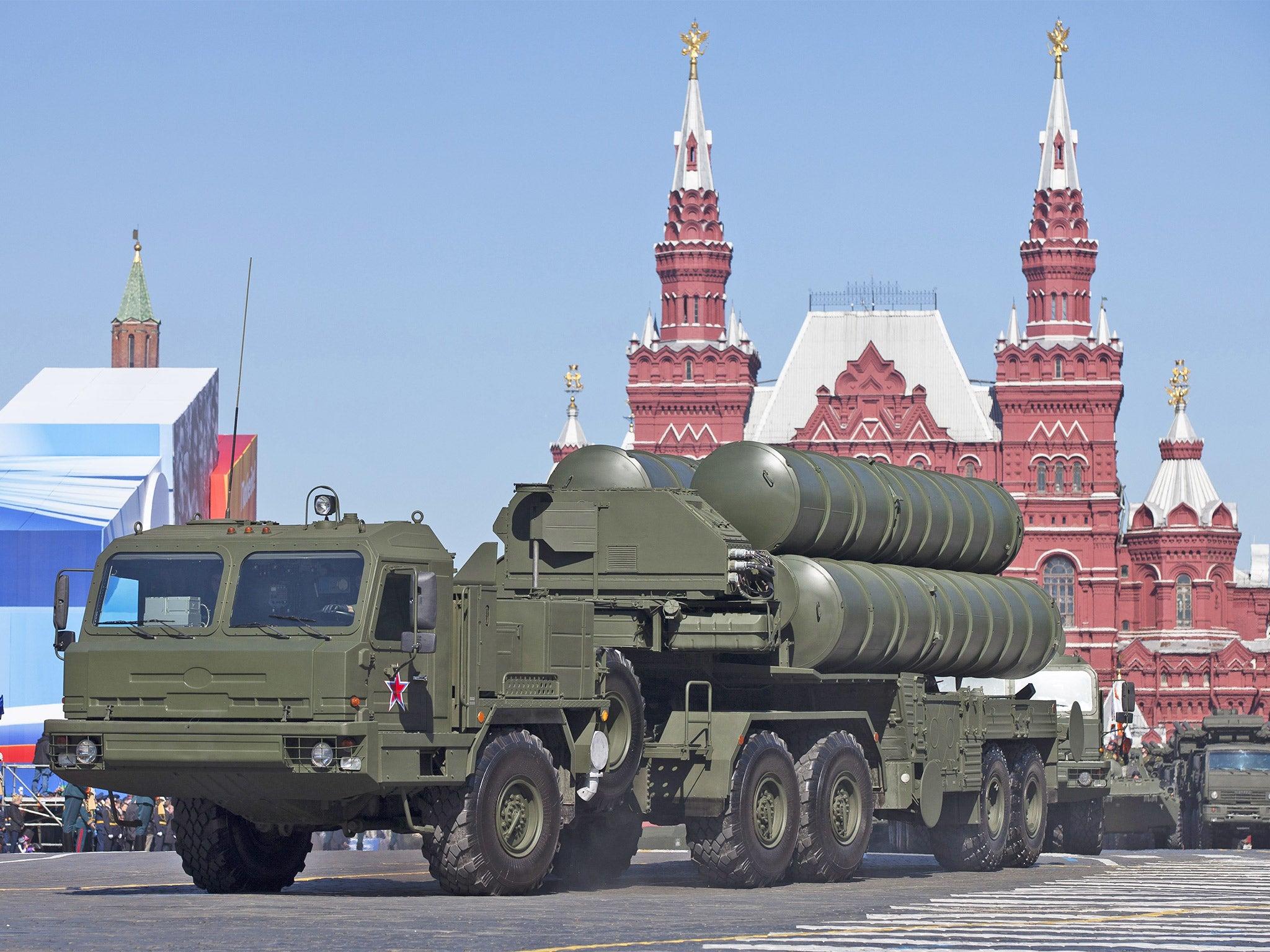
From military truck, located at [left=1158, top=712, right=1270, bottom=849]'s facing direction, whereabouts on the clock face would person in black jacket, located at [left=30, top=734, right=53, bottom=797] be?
The person in black jacket is roughly at 2 o'clock from the military truck.

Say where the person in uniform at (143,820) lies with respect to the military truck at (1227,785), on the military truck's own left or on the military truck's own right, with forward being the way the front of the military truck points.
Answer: on the military truck's own right

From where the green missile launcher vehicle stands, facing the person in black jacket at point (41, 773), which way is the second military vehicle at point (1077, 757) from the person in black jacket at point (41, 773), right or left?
right

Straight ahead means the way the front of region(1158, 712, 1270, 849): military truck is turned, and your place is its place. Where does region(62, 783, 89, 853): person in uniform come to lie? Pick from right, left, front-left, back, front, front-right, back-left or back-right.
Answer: front-right

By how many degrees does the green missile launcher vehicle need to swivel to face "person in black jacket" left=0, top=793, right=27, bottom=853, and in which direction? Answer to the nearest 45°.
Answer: approximately 90° to its right

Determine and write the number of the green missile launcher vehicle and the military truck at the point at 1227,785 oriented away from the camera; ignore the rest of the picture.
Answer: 0

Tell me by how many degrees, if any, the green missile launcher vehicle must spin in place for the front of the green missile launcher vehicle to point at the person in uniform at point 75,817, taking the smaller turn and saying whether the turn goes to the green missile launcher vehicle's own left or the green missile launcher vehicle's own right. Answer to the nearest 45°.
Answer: approximately 90° to the green missile launcher vehicle's own right

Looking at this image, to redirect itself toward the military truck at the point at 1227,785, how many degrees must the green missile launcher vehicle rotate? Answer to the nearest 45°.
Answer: approximately 180°

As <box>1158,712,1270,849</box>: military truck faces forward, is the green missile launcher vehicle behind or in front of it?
in front

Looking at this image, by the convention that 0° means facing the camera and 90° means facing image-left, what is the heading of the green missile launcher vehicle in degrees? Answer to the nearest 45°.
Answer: approximately 45°
